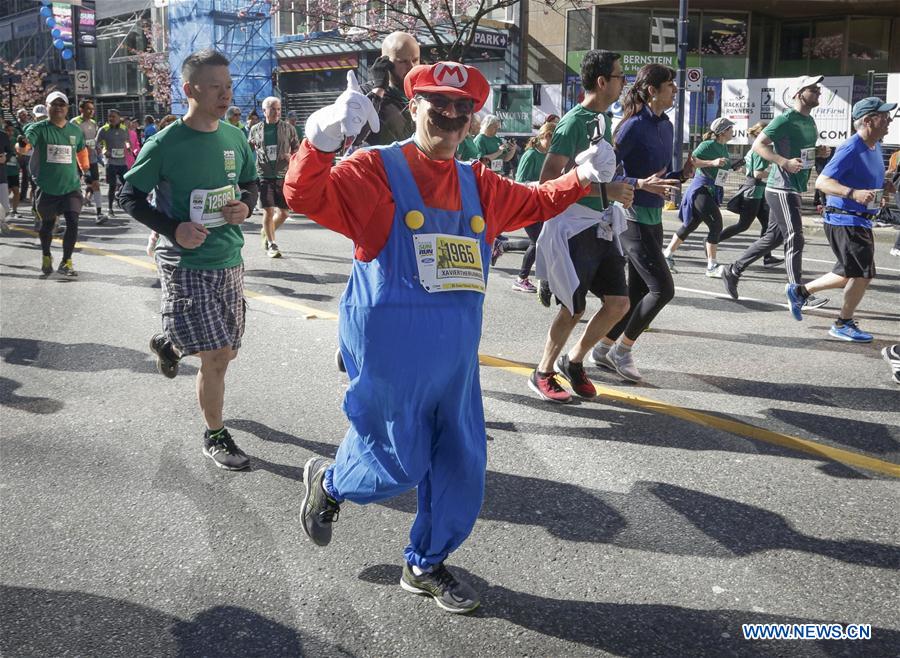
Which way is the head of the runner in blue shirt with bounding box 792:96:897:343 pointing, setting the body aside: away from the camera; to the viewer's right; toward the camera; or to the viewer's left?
to the viewer's right

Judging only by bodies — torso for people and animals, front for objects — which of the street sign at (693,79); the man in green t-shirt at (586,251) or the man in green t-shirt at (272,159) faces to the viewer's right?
the man in green t-shirt at (586,251)

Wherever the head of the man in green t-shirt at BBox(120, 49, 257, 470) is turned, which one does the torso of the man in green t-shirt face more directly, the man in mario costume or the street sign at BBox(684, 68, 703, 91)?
the man in mario costume

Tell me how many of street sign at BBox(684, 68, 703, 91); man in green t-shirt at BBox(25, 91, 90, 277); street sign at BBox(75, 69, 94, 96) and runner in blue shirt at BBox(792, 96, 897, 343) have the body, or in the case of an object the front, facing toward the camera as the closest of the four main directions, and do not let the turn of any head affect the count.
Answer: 3

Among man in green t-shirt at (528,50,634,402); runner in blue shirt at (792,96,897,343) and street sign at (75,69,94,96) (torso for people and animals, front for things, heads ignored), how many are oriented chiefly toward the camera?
1

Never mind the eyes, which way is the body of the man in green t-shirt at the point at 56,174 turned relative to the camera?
toward the camera

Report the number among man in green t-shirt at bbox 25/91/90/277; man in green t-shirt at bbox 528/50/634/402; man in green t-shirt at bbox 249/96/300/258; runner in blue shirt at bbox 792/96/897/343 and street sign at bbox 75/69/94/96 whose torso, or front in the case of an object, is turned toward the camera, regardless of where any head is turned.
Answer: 3

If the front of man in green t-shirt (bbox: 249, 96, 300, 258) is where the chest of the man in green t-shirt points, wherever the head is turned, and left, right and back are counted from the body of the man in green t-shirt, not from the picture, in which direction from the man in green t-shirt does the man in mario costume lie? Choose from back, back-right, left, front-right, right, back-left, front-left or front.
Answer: front

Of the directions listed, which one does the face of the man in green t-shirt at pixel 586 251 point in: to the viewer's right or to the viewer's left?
to the viewer's right

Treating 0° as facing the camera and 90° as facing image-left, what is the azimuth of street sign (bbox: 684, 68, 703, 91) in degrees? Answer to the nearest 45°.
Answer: approximately 0°

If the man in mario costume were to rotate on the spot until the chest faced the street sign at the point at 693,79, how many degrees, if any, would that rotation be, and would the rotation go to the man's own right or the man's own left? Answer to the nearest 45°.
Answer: approximately 135° to the man's own left

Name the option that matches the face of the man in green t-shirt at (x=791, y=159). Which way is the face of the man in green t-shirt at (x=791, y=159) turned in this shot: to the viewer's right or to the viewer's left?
to the viewer's right

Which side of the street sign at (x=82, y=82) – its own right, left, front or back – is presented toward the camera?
front

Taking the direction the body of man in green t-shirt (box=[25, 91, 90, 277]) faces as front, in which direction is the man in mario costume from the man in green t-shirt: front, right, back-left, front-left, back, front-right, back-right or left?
front

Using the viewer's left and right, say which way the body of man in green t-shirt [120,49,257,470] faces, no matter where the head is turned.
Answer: facing the viewer and to the right of the viewer

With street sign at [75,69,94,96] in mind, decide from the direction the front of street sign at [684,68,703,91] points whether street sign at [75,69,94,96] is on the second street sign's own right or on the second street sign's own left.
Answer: on the second street sign's own right

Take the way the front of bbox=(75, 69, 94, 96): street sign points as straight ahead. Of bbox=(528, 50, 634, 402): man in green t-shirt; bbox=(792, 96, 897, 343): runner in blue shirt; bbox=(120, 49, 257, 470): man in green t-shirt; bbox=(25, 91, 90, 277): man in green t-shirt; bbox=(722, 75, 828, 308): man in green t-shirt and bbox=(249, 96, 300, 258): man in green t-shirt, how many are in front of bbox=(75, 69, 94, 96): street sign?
6
